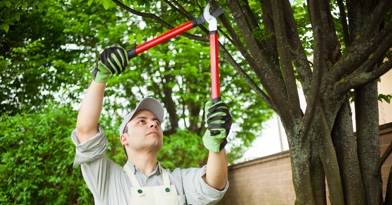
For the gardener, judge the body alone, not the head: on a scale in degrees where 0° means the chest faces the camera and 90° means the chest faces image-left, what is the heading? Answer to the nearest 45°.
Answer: approximately 315°
